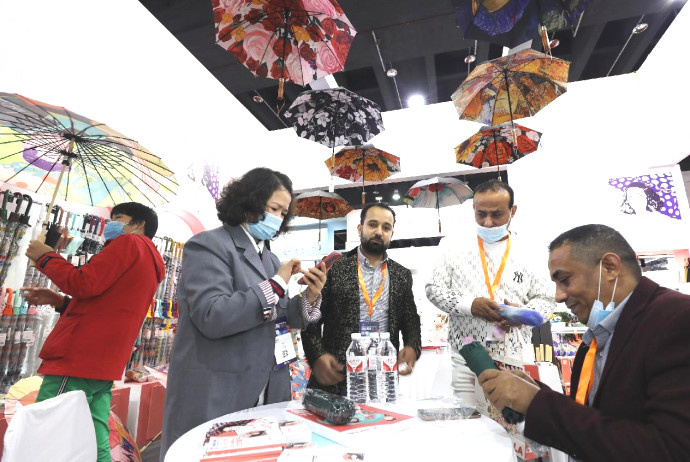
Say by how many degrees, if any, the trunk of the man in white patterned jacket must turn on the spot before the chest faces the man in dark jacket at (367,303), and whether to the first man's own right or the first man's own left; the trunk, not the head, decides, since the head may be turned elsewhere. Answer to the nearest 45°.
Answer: approximately 90° to the first man's own right

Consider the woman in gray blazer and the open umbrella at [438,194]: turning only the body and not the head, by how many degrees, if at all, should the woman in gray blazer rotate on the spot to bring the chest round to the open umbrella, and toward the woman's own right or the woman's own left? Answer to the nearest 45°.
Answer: approximately 90° to the woman's own left

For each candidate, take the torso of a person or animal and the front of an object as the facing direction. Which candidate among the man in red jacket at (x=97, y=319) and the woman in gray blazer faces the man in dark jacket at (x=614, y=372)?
the woman in gray blazer

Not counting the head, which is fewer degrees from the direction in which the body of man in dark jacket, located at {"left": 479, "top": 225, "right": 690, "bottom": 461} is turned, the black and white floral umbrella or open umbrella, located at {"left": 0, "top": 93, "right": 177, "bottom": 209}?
the open umbrella

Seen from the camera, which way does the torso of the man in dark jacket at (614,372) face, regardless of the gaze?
to the viewer's left

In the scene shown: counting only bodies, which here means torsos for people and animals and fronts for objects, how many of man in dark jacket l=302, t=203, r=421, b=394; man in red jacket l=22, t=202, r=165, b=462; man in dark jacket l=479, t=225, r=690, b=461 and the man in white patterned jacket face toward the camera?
2

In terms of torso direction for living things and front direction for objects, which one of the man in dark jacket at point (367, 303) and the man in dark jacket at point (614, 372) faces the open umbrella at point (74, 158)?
the man in dark jacket at point (614, 372)
